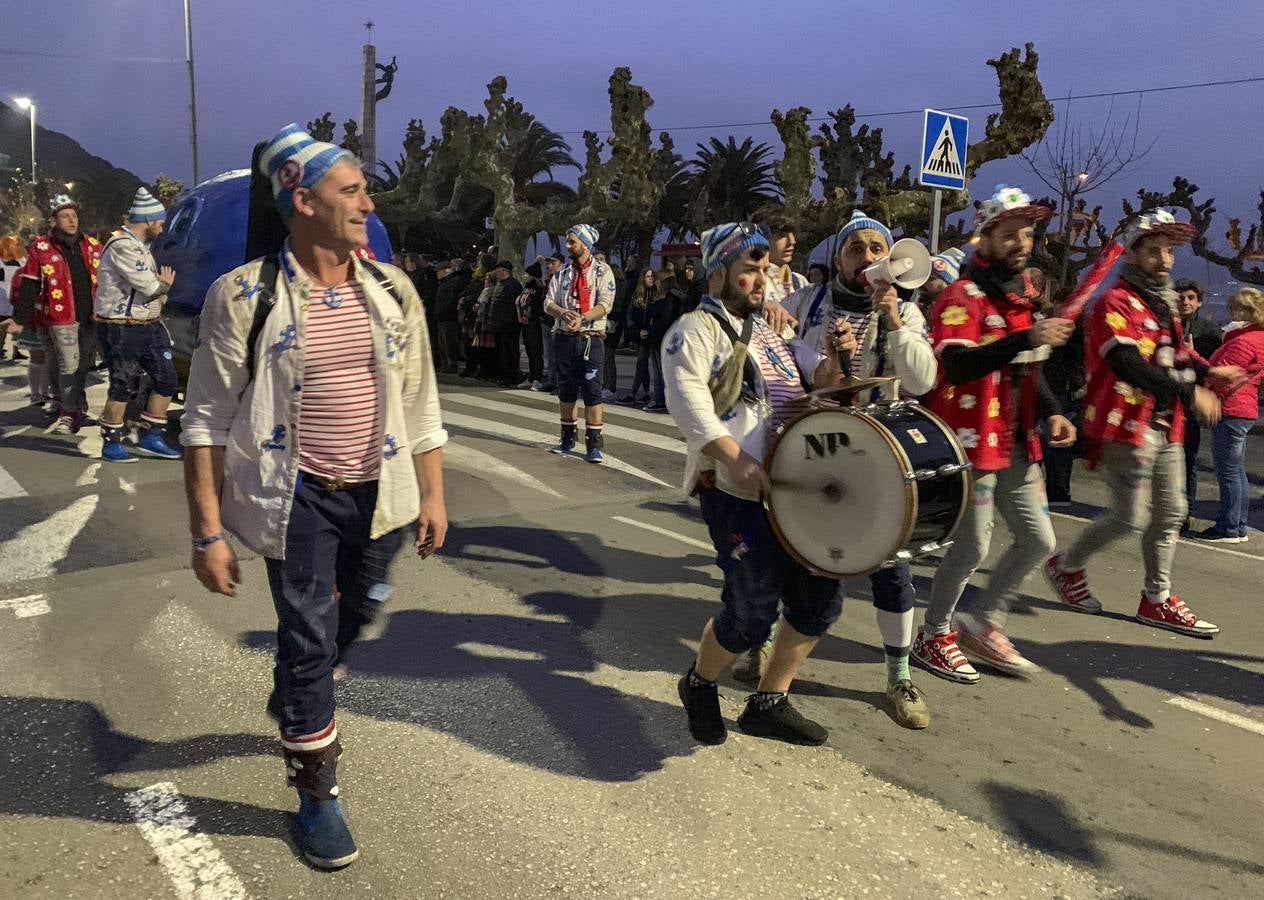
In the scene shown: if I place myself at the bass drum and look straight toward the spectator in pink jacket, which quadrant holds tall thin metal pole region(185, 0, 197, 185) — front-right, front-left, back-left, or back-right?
front-left

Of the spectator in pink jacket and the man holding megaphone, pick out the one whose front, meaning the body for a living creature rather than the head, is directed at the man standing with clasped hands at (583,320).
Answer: the spectator in pink jacket

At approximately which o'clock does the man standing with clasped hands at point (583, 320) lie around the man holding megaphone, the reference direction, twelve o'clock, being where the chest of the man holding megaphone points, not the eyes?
The man standing with clasped hands is roughly at 5 o'clock from the man holding megaphone.

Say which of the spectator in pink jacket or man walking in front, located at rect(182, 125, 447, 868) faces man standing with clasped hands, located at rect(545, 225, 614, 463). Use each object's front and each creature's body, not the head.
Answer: the spectator in pink jacket

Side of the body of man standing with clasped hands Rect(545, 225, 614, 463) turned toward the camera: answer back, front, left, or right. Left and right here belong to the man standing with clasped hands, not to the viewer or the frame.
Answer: front

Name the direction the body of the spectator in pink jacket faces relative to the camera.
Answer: to the viewer's left

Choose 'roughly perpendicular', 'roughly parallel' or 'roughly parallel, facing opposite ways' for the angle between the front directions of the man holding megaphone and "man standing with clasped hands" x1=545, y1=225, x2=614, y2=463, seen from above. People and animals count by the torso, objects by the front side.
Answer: roughly parallel

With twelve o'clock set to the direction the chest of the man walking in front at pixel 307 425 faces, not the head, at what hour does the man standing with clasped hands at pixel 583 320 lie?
the man standing with clasped hands at pixel 583 320 is roughly at 8 o'clock from the man walking in front at pixel 307 425.

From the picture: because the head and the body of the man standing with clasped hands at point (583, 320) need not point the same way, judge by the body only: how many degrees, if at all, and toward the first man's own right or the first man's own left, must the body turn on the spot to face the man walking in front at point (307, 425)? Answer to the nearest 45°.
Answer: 0° — they already face them

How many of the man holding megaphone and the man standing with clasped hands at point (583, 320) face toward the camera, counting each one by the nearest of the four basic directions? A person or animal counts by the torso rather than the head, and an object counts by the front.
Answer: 2

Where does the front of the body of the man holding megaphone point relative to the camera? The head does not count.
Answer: toward the camera

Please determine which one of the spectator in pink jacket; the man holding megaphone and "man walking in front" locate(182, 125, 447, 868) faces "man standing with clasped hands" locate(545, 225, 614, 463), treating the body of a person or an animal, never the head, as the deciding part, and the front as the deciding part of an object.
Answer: the spectator in pink jacket
